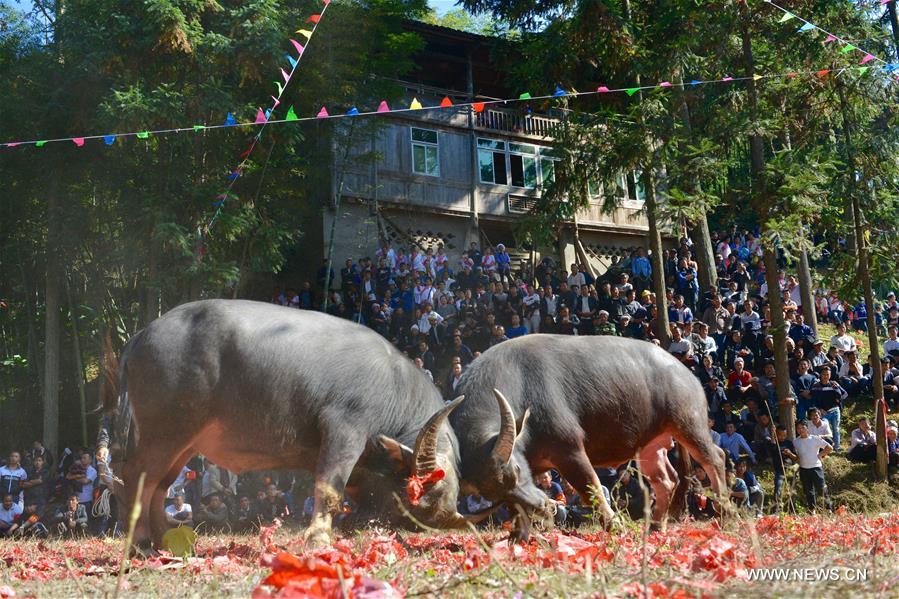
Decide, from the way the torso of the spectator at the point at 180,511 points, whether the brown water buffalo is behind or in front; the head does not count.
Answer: in front

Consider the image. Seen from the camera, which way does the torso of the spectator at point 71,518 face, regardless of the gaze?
toward the camera

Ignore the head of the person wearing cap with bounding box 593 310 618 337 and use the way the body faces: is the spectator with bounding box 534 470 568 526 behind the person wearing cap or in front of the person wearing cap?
in front

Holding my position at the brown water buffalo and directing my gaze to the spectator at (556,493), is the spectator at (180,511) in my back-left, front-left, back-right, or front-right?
front-left

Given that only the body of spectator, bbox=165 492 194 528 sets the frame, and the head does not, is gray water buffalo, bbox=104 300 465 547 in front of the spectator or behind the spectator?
in front

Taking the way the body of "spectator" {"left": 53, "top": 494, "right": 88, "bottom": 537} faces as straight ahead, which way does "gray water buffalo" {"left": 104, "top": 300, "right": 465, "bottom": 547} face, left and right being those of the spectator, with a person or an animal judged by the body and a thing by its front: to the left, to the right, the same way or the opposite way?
to the left

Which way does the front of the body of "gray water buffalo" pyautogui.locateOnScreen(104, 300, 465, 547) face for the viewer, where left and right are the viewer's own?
facing to the right of the viewer

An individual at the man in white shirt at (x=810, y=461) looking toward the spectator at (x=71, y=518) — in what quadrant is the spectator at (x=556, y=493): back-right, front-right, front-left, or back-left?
front-left

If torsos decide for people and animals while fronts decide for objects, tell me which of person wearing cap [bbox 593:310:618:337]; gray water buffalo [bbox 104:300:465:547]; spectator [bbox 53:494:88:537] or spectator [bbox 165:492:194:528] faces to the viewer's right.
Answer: the gray water buffalo

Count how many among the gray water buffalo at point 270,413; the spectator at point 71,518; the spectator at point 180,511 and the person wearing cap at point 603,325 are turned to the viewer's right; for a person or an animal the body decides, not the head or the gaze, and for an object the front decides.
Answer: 1

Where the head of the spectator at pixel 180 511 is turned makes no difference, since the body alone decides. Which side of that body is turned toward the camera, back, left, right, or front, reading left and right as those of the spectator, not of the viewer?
front

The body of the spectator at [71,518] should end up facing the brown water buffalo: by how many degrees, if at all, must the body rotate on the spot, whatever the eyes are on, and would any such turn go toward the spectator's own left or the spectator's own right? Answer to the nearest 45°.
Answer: approximately 45° to the spectator's own left

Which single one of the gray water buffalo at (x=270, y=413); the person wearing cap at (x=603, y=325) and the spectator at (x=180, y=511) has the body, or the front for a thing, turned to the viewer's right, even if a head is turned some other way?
the gray water buffalo

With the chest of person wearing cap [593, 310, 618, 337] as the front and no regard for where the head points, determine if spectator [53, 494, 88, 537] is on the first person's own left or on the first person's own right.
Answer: on the first person's own right
